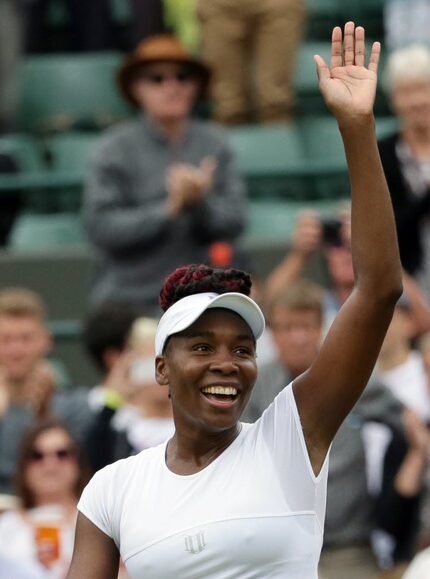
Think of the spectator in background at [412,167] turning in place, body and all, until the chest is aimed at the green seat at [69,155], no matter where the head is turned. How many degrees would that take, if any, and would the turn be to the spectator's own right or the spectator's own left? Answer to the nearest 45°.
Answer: approximately 135° to the spectator's own right

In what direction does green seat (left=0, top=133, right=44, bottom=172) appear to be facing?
toward the camera

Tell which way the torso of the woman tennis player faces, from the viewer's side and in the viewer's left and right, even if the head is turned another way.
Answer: facing the viewer

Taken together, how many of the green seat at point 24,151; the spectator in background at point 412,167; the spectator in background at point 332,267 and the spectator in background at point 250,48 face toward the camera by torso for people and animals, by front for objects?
4

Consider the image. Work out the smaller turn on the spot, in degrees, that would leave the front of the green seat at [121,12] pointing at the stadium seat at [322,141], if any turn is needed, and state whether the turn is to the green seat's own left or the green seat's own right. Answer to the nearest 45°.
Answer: approximately 45° to the green seat's own left

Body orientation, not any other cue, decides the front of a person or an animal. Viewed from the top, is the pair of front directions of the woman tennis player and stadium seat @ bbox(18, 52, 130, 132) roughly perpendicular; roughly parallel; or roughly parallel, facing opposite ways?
roughly parallel

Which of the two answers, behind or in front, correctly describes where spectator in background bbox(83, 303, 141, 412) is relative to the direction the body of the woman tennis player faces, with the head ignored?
behind

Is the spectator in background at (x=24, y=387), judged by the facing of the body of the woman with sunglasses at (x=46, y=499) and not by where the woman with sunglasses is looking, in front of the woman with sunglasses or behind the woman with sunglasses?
behind

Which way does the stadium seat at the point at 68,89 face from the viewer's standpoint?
toward the camera

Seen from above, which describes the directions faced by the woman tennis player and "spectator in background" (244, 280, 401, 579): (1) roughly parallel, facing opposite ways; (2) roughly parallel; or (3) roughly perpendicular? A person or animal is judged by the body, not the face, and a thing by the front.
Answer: roughly parallel

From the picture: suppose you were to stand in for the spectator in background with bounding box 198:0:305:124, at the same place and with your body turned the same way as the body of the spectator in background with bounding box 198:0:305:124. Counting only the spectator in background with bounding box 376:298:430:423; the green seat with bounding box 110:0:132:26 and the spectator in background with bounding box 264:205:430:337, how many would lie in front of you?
2

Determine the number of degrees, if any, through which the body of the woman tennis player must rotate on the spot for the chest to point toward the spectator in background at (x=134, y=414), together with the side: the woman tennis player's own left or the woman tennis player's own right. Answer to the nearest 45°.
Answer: approximately 180°

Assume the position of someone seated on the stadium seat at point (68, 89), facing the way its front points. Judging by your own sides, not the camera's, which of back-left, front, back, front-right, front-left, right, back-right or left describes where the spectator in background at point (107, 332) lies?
front

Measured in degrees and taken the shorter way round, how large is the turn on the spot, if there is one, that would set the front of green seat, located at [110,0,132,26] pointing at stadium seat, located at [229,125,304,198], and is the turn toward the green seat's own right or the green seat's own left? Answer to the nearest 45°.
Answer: approximately 45° to the green seat's own left

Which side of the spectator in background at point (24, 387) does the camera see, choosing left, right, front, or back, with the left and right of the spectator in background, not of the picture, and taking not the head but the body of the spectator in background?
front
